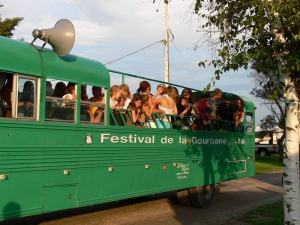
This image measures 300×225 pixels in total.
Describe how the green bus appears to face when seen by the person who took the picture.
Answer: facing the viewer and to the left of the viewer

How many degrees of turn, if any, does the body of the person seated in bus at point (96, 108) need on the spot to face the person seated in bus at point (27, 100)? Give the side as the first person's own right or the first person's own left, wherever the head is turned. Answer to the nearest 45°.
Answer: approximately 45° to the first person's own right

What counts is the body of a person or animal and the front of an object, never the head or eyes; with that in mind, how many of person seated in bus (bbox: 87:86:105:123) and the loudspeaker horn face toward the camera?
1

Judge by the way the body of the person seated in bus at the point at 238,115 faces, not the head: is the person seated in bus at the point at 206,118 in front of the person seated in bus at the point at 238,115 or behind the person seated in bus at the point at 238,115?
in front

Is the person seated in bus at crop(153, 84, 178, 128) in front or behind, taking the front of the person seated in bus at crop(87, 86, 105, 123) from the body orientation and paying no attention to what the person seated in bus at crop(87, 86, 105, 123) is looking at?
behind

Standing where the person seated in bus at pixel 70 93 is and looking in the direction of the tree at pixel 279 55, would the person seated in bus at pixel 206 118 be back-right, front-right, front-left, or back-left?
front-left

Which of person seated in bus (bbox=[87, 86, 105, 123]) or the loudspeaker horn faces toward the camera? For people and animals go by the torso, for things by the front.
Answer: the person seated in bus

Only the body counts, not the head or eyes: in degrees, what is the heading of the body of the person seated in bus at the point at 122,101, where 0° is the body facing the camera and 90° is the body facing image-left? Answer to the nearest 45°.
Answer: approximately 45°

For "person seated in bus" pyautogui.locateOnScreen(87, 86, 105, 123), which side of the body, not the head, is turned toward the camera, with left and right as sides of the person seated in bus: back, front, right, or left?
front

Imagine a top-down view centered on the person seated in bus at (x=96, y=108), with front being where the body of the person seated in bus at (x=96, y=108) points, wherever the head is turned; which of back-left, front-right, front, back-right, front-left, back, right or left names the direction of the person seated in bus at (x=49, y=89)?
front-right
